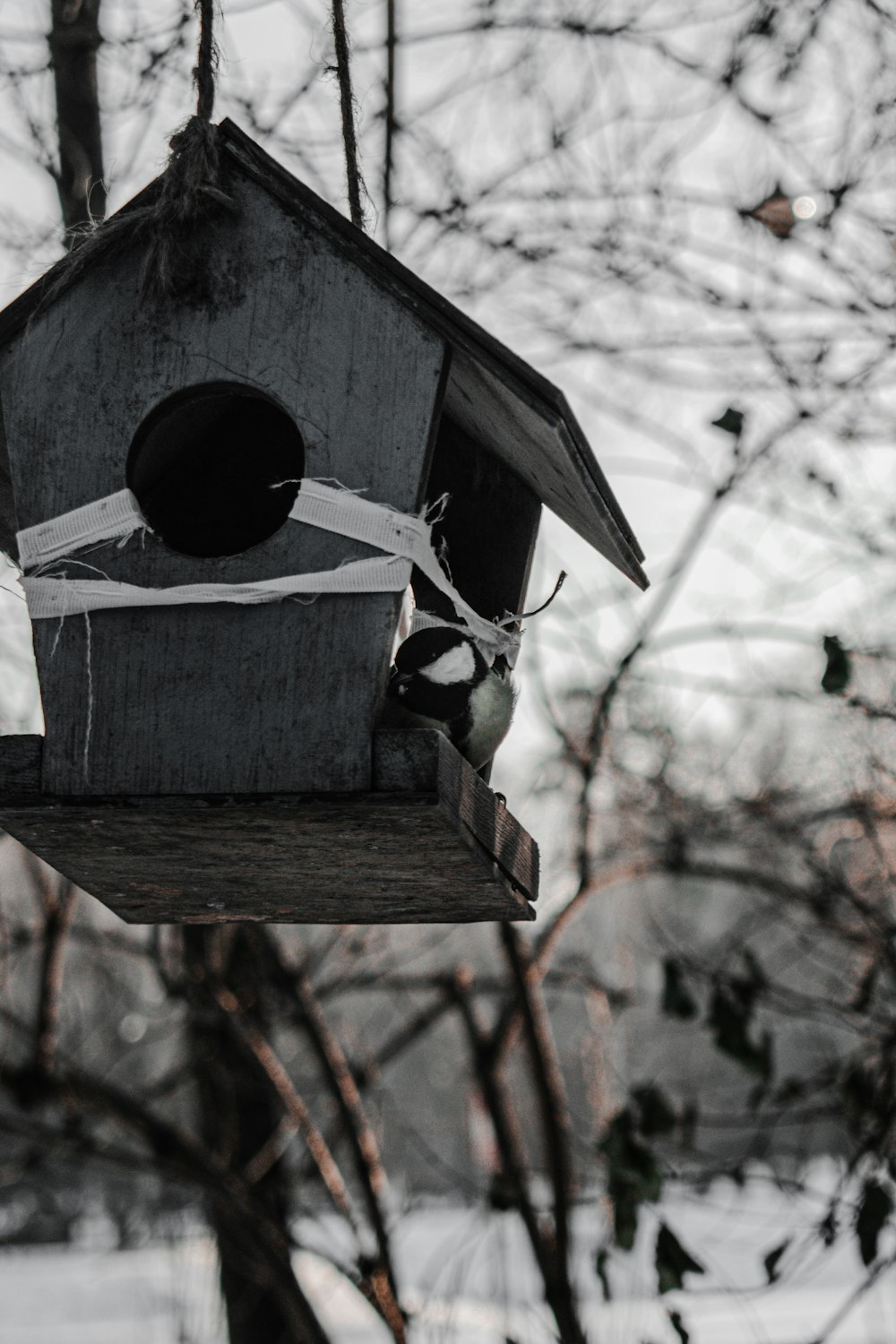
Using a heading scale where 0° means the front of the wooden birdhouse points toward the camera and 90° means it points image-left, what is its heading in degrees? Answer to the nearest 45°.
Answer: approximately 0°

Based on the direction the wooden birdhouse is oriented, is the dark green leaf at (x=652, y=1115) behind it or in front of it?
behind

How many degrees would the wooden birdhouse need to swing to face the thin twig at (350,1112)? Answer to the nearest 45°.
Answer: approximately 180°

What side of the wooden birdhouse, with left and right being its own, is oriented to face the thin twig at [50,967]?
back

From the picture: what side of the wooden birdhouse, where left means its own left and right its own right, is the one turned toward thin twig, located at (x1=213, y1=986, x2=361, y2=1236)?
back

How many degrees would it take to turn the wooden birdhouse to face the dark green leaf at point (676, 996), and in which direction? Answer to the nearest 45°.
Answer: approximately 135° to its left

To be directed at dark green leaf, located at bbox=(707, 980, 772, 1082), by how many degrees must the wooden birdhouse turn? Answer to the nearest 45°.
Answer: approximately 135° to its left

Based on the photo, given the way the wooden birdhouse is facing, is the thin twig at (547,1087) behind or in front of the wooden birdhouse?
behind

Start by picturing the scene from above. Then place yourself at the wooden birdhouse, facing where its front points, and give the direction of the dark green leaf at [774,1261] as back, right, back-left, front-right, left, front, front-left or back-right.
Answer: back-left
